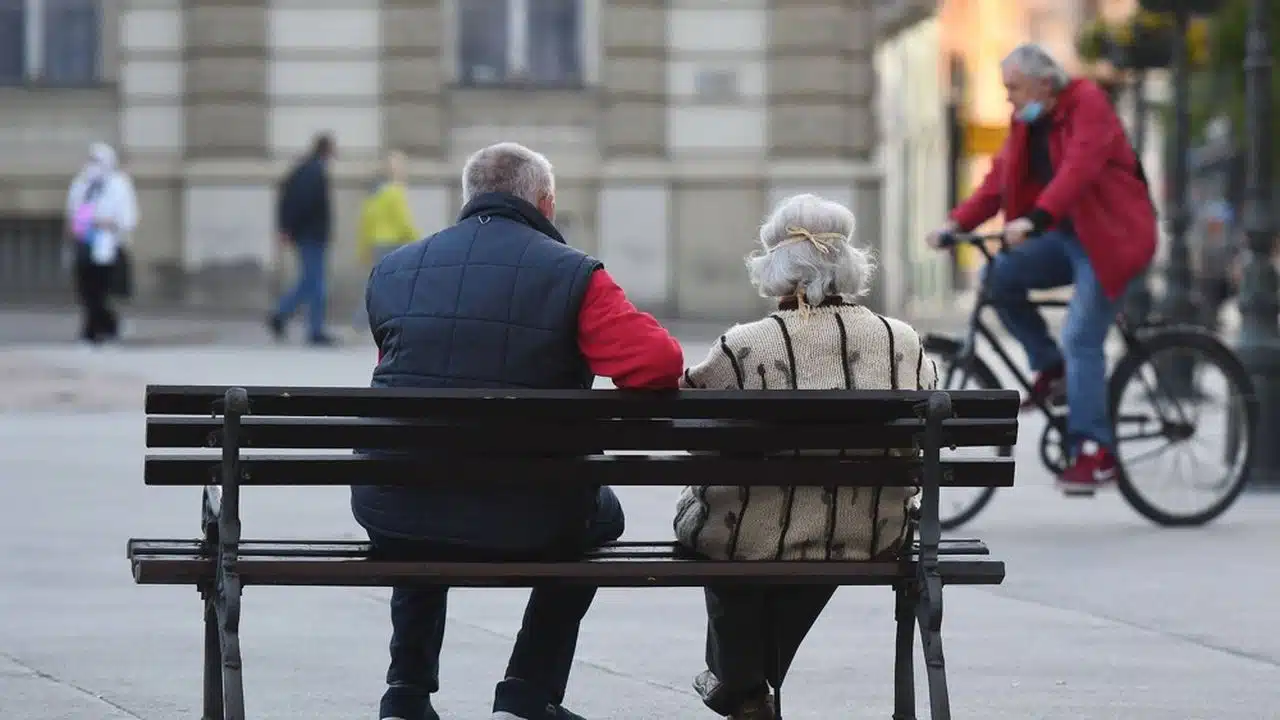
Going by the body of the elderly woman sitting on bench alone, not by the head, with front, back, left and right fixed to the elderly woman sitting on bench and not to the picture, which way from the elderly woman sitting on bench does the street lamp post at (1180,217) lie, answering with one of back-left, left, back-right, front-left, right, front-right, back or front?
front

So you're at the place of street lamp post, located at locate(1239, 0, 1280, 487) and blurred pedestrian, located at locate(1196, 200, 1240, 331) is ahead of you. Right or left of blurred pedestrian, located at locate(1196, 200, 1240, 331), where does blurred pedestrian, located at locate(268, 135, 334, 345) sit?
left

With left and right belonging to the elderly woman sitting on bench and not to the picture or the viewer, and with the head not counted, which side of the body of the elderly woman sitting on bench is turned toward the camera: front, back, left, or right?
back

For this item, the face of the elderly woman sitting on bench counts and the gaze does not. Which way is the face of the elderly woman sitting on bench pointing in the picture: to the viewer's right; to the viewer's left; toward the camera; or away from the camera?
away from the camera

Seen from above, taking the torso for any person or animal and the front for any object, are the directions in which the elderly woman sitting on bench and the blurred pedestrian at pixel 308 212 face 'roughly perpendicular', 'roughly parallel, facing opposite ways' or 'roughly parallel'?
roughly perpendicular

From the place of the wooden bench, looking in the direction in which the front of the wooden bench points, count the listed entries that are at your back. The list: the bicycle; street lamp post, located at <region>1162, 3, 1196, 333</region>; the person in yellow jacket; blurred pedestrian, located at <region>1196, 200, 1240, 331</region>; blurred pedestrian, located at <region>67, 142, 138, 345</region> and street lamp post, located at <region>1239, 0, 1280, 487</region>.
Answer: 0

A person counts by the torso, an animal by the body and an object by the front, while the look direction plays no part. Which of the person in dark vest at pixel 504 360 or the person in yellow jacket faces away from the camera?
the person in dark vest

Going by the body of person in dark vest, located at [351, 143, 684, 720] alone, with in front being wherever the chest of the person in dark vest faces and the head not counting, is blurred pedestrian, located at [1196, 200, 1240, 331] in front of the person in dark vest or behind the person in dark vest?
in front

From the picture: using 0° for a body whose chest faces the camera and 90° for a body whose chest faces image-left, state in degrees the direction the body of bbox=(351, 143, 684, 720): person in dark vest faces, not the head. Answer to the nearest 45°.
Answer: approximately 180°

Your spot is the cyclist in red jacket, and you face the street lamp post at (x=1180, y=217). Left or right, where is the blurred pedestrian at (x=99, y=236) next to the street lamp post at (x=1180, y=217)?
left

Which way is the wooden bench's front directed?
away from the camera
